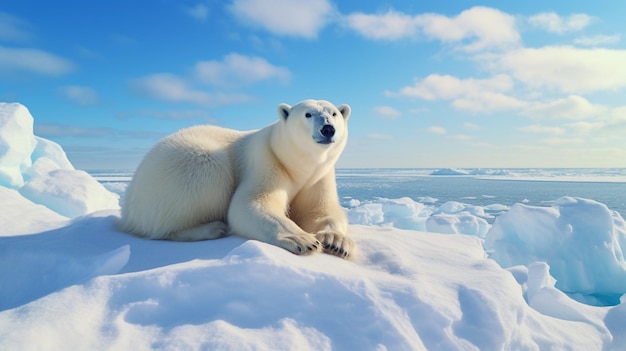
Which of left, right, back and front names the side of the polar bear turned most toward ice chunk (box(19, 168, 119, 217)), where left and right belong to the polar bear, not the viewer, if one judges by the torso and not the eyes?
back

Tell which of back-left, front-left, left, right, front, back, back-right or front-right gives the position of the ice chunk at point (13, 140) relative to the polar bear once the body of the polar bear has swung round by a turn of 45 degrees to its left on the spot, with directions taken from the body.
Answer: back-left

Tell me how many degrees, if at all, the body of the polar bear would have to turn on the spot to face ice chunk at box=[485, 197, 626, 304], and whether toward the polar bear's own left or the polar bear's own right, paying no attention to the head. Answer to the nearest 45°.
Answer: approximately 90° to the polar bear's own left

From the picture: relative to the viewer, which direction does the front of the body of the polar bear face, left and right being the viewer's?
facing the viewer and to the right of the viewer
